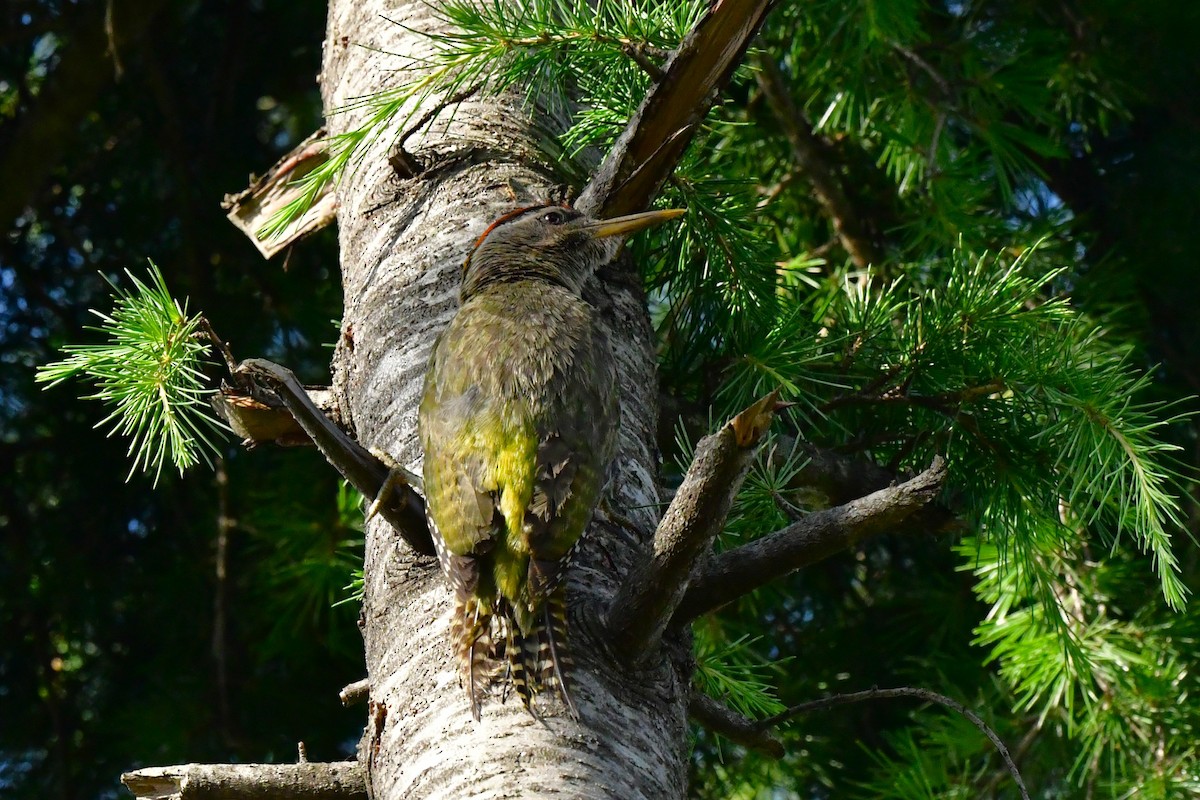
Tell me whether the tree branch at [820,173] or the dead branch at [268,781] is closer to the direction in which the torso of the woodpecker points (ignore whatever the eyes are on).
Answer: the tree branch

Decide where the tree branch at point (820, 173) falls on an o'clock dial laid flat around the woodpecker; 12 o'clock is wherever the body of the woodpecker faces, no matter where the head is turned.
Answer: The tree branch is roughly at 1 o'clock from the woodpecker.

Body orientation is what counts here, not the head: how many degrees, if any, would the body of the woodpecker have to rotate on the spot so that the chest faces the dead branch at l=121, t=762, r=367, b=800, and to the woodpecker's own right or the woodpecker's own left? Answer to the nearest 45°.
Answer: approximately 90° to the woodpecker's own left

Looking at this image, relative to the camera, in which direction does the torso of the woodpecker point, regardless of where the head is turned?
away from the camera
